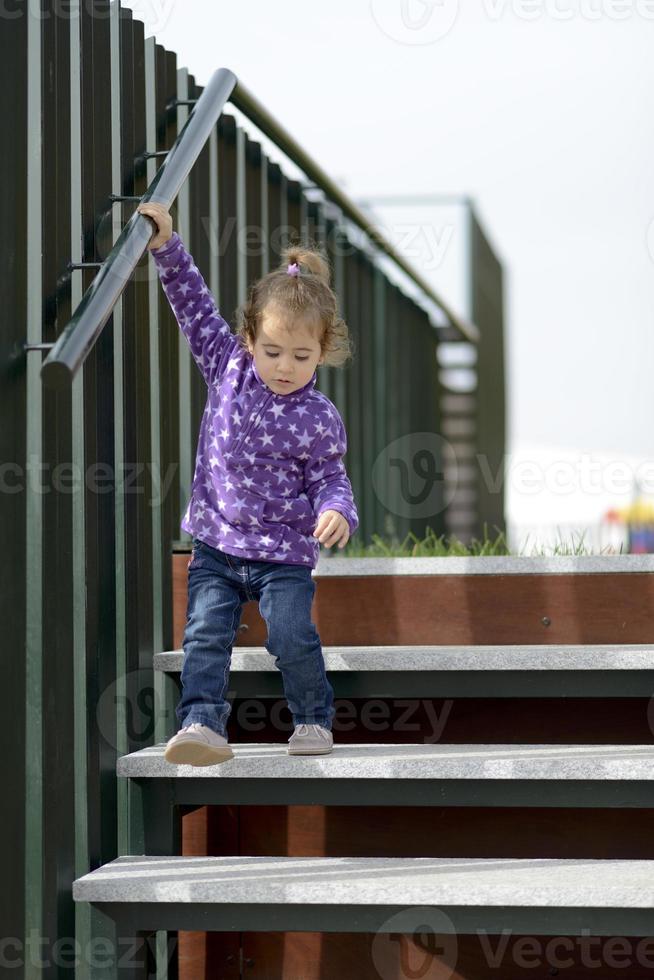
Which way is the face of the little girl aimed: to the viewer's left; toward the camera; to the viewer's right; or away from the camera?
toward the camera

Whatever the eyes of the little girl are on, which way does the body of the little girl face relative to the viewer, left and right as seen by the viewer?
facing the viewer
